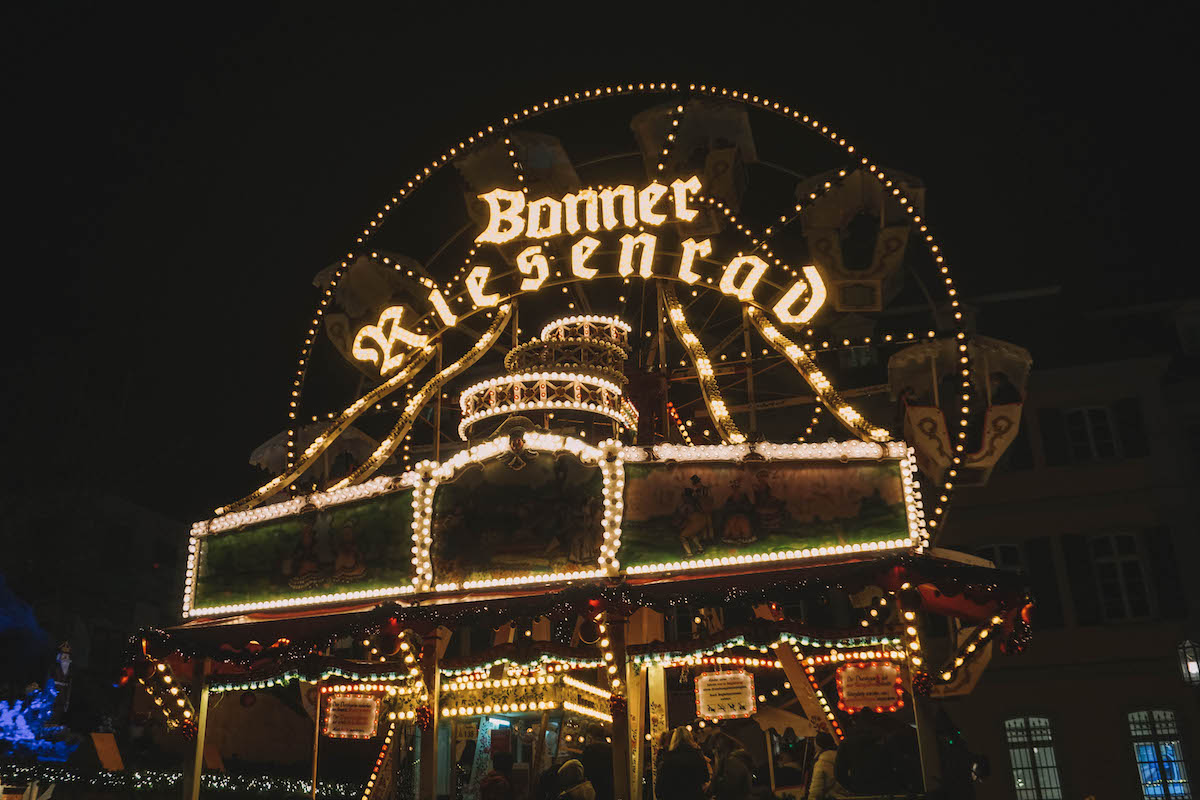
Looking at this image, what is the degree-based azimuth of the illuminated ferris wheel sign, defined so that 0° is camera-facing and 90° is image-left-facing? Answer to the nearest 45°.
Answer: approximately 0°

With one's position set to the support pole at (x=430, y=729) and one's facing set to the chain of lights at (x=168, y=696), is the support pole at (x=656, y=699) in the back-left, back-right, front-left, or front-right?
back-right

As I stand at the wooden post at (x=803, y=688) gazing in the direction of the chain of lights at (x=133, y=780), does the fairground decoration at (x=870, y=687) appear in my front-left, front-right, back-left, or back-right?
back-left

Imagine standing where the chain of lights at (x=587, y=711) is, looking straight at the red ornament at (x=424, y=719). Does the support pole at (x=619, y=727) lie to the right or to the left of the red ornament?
left
